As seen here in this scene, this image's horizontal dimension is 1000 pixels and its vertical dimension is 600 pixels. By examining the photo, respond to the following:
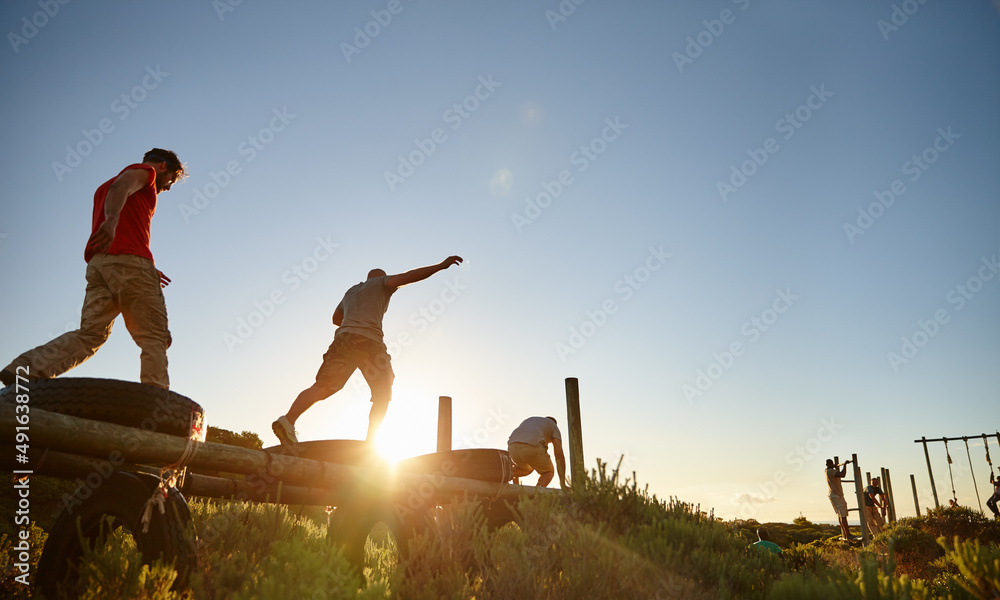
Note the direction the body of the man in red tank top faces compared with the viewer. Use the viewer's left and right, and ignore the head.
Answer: facing to the right of the viewer

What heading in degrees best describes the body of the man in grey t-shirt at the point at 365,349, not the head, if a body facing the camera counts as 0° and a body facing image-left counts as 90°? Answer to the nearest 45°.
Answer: approximately 225°

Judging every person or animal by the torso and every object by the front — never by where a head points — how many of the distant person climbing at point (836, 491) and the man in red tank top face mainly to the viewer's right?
2

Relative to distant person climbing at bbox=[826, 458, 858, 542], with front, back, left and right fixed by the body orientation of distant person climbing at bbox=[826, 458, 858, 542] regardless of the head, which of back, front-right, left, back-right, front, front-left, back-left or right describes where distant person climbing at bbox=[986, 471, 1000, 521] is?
front-left

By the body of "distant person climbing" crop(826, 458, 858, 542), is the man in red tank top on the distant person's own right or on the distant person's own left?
on the distant person's own right

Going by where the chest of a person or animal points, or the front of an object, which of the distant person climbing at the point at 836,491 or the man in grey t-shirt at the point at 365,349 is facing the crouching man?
the man in grey t-shirt

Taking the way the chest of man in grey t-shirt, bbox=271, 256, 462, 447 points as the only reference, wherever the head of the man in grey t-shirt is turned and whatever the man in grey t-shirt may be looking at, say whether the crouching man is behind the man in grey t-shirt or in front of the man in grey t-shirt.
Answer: in front

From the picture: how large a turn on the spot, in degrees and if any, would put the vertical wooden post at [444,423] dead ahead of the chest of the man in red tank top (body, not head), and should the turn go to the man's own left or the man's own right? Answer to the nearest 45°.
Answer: approximately 45° to the man's own left

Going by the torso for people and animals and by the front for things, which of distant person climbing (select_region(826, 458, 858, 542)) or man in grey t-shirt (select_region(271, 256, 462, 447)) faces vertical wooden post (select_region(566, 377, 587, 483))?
the man in grey t-shirt

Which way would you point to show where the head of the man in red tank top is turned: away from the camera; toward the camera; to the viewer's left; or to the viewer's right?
to the viewer's right

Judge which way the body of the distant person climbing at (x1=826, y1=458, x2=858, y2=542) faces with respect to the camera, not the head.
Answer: to the viewer's right
